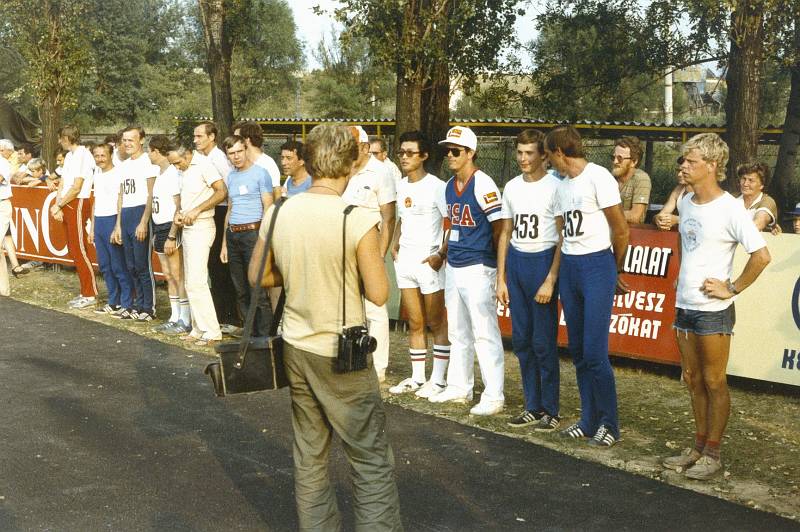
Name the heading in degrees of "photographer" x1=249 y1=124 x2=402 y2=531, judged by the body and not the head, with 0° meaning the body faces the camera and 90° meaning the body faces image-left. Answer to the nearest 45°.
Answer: approximately 180°

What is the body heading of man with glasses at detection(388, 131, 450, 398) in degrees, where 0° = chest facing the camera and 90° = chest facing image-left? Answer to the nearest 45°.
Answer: approximately 45°

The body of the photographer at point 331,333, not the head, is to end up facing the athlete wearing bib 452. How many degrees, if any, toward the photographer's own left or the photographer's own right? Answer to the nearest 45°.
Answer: approximately 45° to the photographer's own right

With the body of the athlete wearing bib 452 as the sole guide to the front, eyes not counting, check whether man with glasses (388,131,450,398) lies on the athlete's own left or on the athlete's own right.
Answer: on the athlete's own right

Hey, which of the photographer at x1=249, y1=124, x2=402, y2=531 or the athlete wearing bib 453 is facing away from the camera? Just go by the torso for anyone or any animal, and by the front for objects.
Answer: the photographer

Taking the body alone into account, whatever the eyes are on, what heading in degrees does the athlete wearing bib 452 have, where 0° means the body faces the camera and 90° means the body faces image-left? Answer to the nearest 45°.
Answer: approximately 45°

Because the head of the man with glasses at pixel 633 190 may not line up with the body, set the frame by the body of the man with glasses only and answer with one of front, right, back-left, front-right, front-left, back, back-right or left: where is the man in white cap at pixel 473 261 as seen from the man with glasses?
front

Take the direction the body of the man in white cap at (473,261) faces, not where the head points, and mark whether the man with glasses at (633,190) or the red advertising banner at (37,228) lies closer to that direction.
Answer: the red advertising banner

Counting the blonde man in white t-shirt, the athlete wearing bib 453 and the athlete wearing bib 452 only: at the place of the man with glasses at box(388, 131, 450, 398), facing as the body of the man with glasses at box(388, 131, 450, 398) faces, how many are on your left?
3

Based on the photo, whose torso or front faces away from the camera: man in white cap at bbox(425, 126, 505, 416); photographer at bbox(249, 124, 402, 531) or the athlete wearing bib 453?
the photographer

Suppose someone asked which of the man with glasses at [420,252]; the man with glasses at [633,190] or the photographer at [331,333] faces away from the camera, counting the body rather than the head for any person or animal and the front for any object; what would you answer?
the photographer

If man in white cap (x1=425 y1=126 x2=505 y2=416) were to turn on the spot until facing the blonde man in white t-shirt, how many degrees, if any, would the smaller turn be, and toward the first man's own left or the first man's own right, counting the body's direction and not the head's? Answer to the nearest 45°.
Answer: approximately 90° to the first man's own left

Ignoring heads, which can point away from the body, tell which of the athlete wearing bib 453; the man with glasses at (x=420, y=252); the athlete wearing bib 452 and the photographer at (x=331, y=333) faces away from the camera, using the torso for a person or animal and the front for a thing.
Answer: the photographer

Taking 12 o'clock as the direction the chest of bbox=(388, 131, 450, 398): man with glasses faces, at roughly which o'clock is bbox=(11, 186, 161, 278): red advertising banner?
The red advertising banner is roughly at 3 o'clock from the man with glasses.

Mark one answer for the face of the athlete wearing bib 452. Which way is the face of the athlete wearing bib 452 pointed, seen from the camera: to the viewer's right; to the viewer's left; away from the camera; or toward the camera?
to the viewer's left
